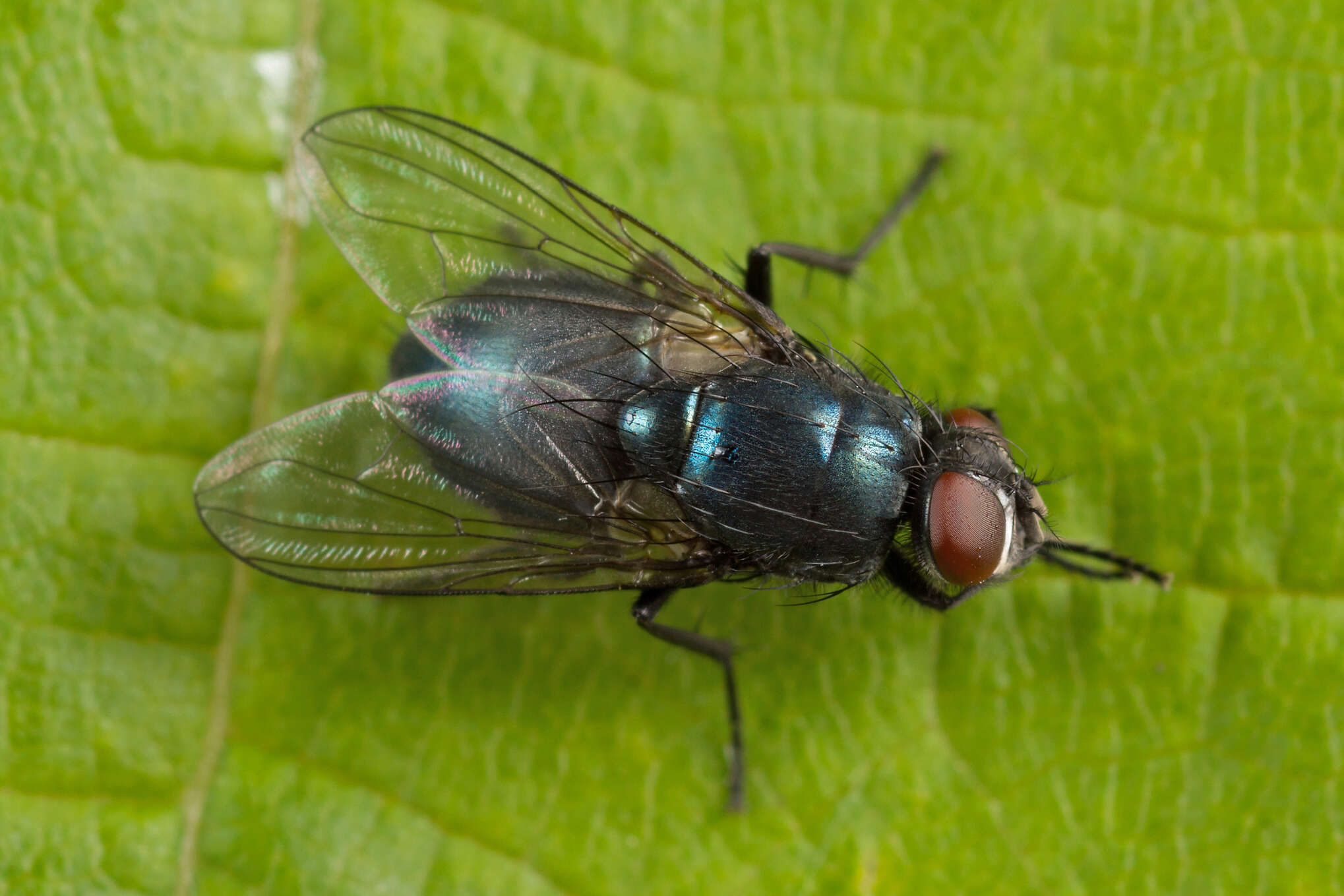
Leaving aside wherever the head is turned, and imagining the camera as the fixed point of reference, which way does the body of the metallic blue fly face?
to the viewer's right
